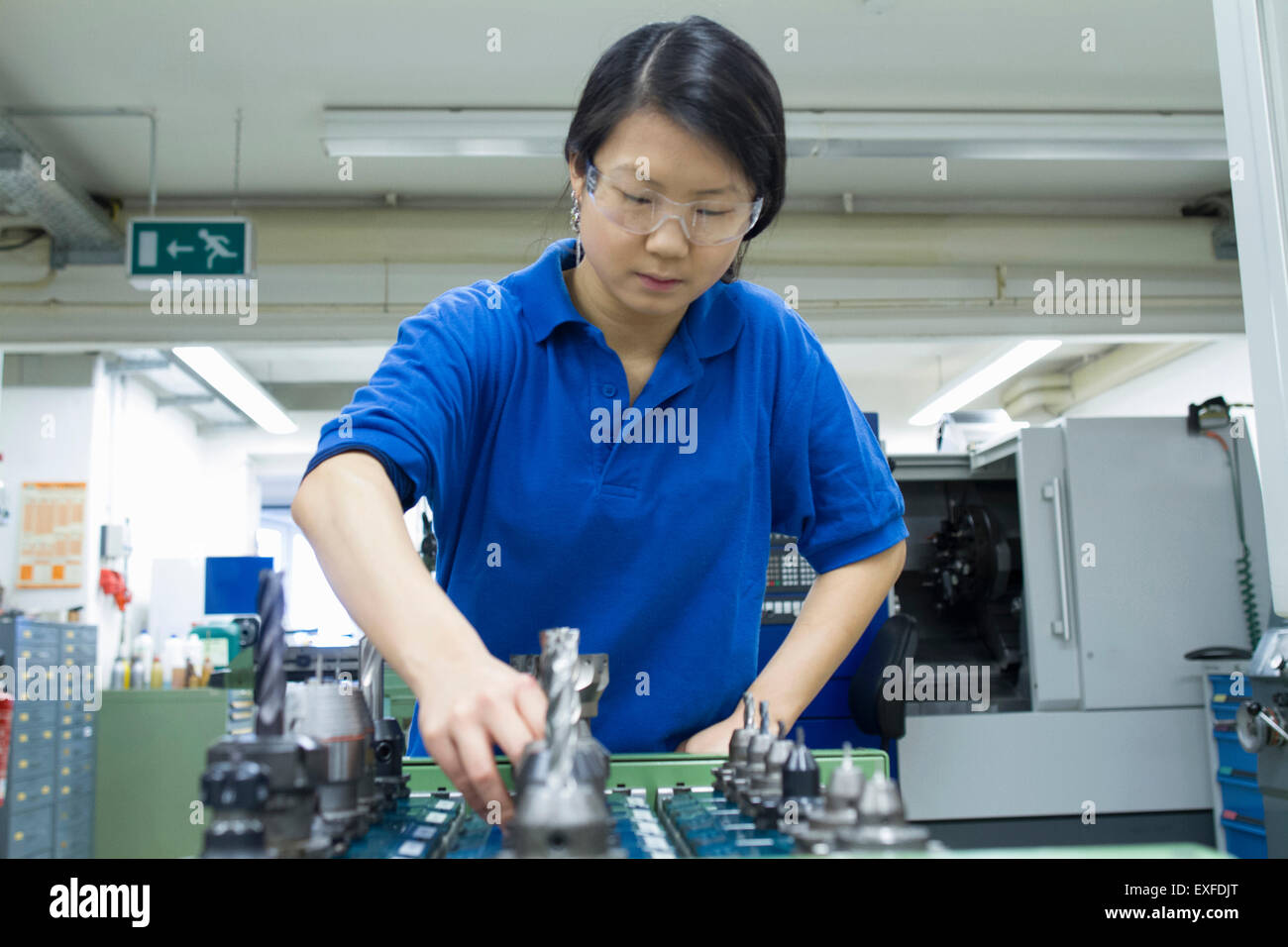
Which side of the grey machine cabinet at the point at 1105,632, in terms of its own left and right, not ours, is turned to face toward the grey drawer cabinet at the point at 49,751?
right

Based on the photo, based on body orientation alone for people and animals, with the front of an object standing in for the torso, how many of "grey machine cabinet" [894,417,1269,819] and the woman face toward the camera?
2

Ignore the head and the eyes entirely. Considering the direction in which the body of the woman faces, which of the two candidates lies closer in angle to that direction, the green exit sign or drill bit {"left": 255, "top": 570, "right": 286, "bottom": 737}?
the drill bit

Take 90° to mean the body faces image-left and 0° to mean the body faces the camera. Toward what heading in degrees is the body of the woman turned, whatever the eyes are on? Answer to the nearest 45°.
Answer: approximately 0°

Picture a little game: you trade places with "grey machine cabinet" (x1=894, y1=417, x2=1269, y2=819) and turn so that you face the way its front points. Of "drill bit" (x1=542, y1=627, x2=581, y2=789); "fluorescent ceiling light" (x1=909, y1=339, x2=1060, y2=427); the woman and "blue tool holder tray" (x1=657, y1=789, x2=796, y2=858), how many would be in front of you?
3

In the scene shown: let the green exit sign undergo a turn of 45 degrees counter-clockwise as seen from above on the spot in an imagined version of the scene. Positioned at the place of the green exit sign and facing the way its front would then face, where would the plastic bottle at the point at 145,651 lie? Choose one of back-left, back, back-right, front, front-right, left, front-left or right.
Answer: back-left

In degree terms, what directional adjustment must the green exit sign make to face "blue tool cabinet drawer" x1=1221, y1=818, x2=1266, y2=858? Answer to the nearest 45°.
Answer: approximately 45° to its left

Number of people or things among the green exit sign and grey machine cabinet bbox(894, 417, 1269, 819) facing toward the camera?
2

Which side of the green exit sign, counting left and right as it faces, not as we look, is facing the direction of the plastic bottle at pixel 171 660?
back

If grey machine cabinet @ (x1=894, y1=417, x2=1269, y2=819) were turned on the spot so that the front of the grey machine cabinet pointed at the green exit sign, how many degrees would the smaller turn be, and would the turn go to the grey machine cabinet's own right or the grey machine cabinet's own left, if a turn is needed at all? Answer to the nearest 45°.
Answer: approximately 90° to the grey machine cabinet's own right
